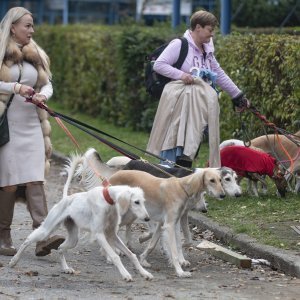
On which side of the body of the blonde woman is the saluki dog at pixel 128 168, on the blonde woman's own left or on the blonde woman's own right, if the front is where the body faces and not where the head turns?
on the blonde woman's own left

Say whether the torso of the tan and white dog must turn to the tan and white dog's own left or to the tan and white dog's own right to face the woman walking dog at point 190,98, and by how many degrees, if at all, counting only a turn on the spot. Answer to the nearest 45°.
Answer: approximately 135° to the tan and white dog's own left

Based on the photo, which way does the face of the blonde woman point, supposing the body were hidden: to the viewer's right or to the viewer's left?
to the viewer's right

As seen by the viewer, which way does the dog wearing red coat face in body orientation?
to the viewer's right

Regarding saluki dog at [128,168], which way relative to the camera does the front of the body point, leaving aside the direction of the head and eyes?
to the viewer's right

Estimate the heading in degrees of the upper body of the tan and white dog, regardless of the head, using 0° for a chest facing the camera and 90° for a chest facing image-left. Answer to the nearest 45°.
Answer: approximately 315°

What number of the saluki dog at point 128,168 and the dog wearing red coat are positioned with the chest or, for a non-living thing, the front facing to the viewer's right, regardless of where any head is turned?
2
